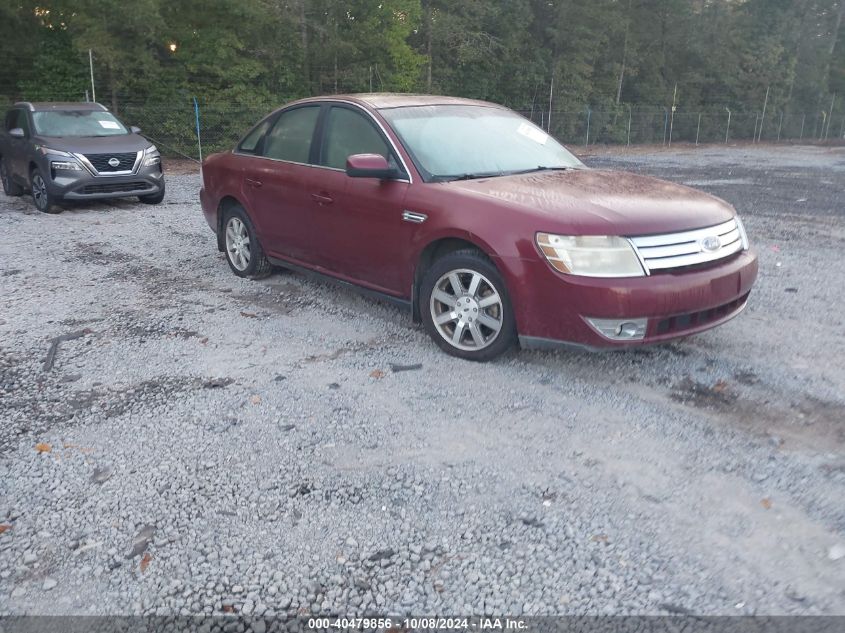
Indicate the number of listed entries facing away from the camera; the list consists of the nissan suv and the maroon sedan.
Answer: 0

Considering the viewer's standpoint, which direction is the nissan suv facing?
facing the viewer and to the right of the viewer

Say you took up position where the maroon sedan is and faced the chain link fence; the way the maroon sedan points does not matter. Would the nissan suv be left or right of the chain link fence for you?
left

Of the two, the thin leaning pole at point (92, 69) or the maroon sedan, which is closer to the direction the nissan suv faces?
the maroon sedan

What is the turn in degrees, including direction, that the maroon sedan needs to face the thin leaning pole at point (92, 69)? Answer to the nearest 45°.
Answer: approximately 180°

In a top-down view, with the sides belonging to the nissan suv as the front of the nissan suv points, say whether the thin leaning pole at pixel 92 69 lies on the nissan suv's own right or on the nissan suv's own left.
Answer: on the nissan suv's own left

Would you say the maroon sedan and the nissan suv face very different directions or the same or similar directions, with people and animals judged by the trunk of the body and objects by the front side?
same or similar directions

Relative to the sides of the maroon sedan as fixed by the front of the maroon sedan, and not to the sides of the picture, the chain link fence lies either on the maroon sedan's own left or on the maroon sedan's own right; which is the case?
on the maroon sedan's own left

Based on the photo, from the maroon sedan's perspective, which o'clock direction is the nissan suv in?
The nissan suv is roughly at 6 o'clock from the maroon sedan.
